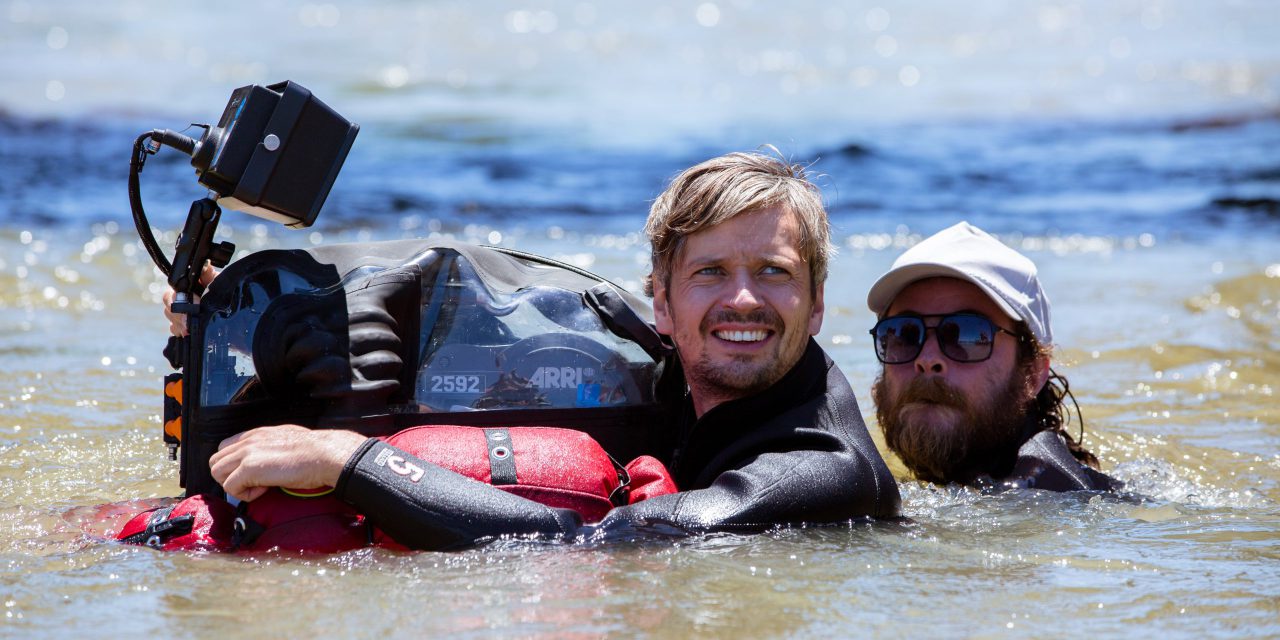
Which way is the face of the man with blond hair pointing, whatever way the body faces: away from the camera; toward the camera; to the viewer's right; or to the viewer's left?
toward the camera

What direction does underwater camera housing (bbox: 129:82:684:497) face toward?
to the viewer's left

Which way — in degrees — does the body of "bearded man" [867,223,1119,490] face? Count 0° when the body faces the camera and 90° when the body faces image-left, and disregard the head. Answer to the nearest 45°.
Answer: approximately 45°

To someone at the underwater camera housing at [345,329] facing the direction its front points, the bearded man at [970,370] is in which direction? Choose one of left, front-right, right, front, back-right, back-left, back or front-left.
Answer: back
